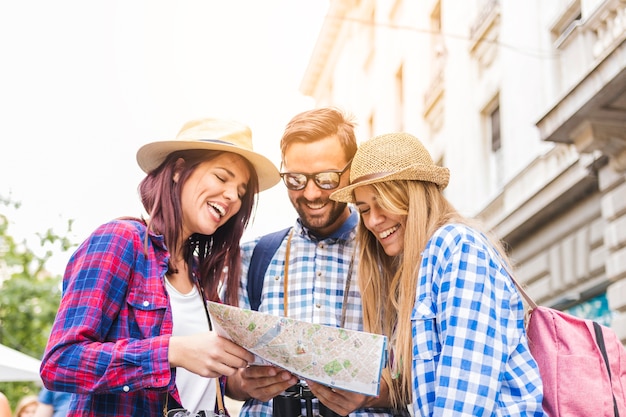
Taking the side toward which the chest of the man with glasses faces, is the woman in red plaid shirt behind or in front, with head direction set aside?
in front

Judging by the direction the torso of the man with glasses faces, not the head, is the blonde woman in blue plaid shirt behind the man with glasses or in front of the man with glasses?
in front

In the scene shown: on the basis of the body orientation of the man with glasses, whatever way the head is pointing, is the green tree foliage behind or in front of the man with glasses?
behind

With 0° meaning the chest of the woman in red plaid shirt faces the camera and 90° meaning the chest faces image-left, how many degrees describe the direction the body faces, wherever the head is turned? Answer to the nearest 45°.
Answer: approximately 315°

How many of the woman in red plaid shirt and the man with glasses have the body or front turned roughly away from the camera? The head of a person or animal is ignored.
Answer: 0

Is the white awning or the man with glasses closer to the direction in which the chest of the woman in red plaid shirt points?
the man with glasses

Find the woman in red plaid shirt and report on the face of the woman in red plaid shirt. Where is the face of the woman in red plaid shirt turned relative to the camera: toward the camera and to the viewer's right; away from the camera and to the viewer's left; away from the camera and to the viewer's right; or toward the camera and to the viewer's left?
toward the camera and to the viewer's right

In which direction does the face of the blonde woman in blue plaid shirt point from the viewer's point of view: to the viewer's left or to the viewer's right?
to the viewer's left

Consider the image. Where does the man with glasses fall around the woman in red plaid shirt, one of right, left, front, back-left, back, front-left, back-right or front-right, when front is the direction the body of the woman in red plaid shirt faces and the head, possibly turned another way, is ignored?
left

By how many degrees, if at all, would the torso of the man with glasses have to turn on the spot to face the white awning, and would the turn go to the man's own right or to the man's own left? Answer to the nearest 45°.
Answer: approximately 135° to the man's own right

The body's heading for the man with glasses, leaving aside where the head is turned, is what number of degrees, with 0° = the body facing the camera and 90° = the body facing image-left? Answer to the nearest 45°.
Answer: approximately 0°
